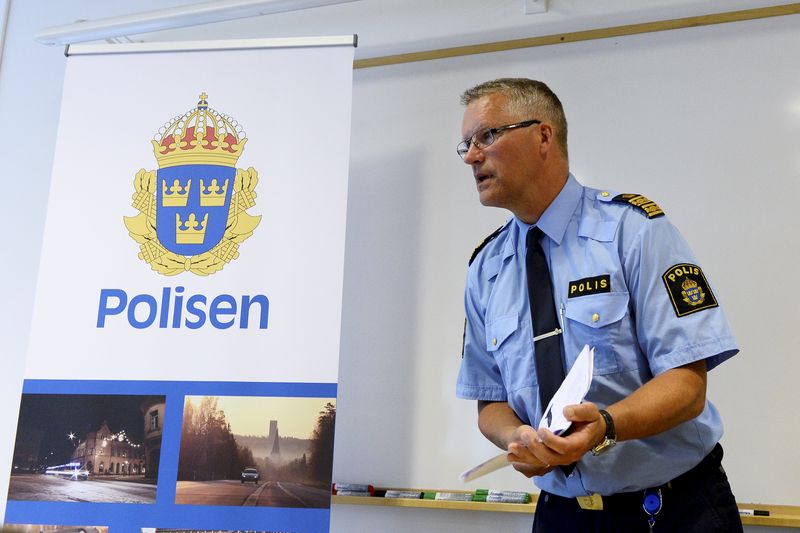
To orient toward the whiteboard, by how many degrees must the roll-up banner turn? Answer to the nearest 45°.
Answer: approximately 90° to its left

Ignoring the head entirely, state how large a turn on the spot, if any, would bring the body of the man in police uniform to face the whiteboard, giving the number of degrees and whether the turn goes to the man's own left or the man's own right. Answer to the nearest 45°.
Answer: approximately 135° to the man's own right

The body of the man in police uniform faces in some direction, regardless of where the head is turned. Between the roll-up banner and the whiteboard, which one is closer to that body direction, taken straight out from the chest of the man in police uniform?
the roll-up banner

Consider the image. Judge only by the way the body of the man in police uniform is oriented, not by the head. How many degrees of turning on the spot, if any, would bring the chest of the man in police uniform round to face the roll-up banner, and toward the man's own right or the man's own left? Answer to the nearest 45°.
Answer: approximately 90° to the man's own right

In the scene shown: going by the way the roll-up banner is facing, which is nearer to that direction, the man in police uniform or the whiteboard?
the man in police uniform

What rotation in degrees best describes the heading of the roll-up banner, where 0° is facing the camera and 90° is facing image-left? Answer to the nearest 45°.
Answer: approximately 0°
